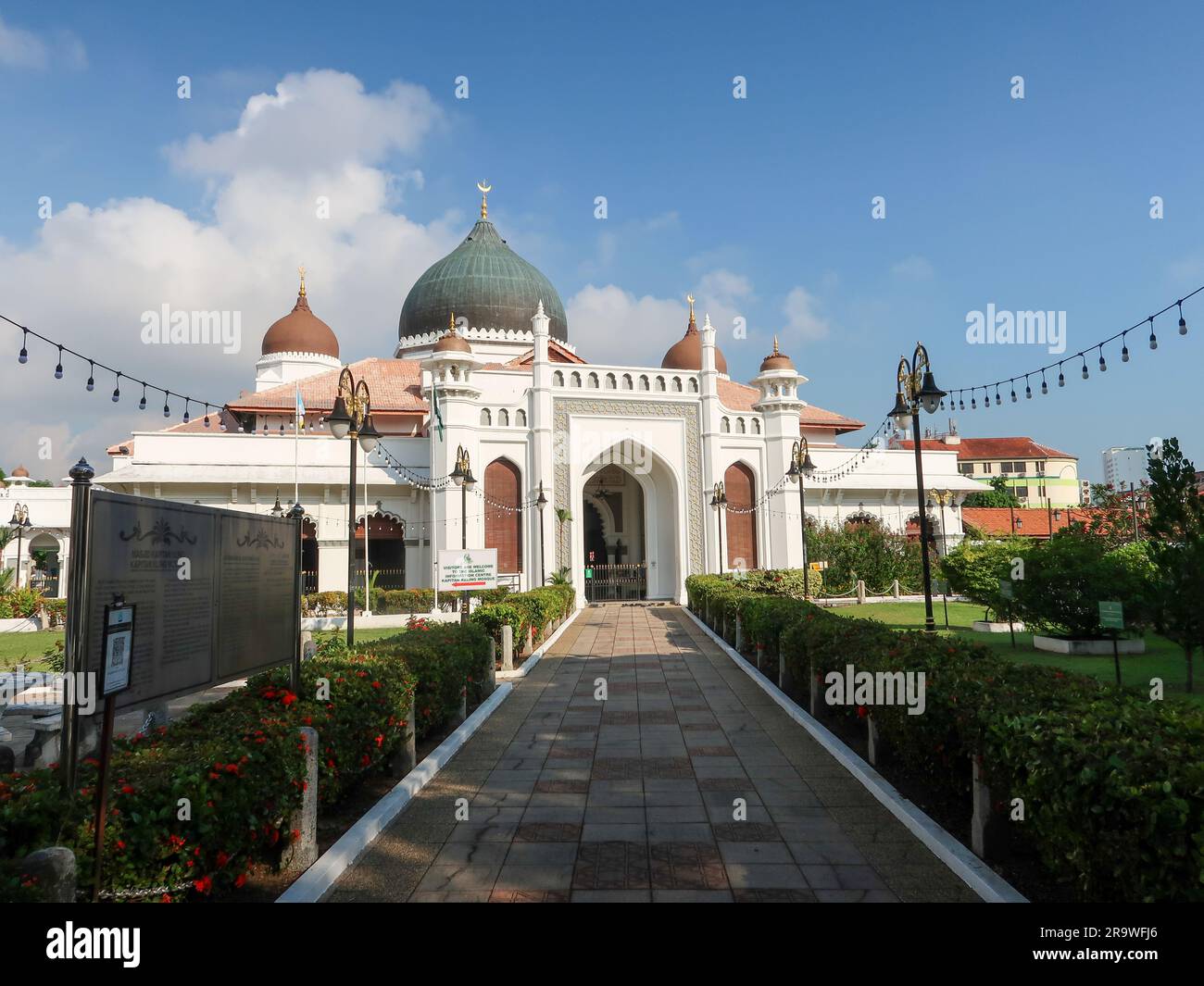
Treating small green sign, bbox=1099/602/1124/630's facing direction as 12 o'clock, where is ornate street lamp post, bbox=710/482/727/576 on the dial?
The ornate street lamp post is roughly at 5 o'clock from the small green sign.

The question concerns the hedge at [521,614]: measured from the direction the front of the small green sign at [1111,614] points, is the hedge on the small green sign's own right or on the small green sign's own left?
on the small green sign's own right

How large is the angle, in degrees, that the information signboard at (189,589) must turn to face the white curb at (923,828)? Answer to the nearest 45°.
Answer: approximately 45° to its left

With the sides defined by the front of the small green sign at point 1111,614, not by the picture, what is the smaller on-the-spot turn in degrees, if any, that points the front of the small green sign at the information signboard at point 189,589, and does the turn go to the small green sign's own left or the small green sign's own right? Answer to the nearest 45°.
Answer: approximately 45° to the small green sign's own right

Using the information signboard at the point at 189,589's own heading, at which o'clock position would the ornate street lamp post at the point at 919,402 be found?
The ornate street lamp post is roughly at 10 o'clock from the information signboard.

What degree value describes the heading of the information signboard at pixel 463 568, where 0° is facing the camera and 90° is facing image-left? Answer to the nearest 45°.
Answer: approximately 0°

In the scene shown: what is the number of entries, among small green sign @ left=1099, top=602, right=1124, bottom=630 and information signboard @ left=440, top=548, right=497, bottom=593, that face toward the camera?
2

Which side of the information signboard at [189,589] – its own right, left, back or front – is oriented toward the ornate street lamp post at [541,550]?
left

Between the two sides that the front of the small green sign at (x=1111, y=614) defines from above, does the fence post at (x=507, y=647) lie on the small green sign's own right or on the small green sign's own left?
on the small green sign's own right

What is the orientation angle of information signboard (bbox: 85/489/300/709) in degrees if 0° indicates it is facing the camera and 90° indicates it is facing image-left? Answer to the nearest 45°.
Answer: approximately 315°
